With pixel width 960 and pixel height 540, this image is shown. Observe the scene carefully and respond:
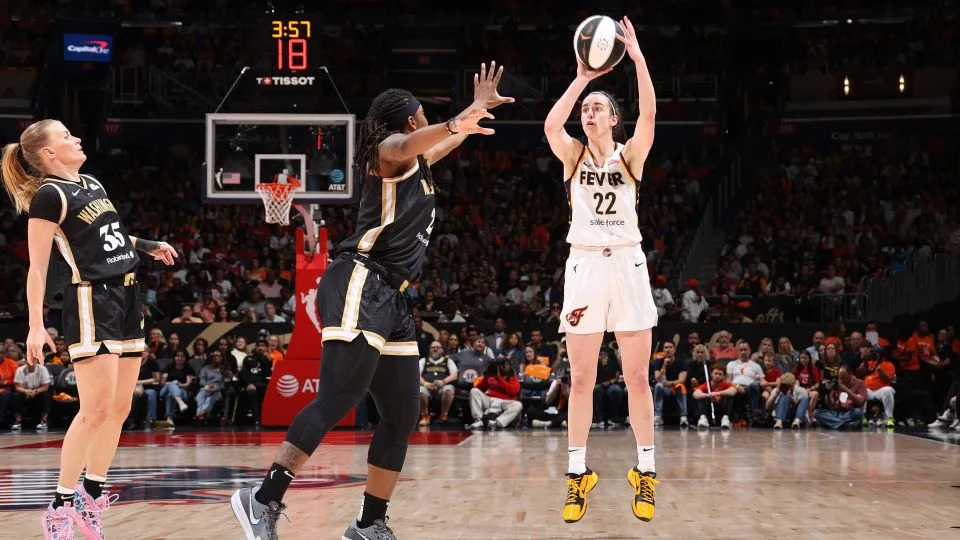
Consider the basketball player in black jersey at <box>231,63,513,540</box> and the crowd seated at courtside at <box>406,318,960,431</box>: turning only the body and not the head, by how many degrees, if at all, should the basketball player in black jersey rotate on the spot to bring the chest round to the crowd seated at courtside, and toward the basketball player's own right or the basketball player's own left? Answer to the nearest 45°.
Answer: approximately 45° to the basketball player's own left

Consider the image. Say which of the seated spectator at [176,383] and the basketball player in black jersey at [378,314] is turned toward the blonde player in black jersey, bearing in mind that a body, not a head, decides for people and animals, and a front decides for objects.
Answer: the seated spectator

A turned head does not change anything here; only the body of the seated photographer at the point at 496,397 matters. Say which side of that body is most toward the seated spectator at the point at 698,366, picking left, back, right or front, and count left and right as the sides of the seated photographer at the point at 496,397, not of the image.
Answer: left

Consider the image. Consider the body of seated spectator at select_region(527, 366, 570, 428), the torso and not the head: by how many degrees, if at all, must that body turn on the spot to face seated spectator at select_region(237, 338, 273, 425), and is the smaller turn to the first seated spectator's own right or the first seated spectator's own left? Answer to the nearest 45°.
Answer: approximately 45° to the first seated spectator's own right

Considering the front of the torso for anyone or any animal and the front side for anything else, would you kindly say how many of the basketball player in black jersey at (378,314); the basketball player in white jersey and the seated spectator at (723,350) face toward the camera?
2

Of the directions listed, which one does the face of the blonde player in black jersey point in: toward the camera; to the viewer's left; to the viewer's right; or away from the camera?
to the viewer's right

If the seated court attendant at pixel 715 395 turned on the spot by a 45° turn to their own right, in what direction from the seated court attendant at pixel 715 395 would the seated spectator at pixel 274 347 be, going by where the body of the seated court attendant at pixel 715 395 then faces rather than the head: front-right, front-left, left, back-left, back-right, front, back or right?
front-right
